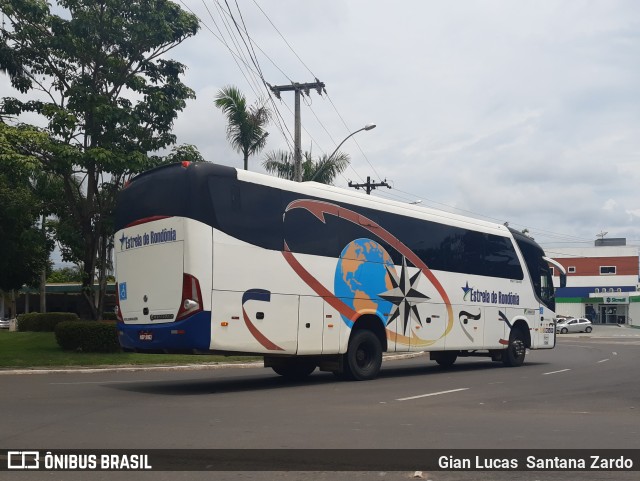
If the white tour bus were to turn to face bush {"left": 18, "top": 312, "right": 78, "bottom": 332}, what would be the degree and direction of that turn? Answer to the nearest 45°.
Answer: approximately 90° to its left

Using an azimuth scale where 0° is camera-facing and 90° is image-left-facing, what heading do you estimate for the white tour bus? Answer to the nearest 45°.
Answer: approximately 225°

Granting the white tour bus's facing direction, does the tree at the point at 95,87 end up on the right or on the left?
on its left

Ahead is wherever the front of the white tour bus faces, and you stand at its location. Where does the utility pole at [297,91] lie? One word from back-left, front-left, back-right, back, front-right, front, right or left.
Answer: front-left

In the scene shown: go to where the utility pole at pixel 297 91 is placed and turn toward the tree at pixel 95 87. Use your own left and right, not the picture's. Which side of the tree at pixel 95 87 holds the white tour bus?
left

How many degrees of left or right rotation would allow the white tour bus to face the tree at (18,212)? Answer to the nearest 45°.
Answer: approximately 90° to its left

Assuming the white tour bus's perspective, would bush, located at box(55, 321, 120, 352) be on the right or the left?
on its left
